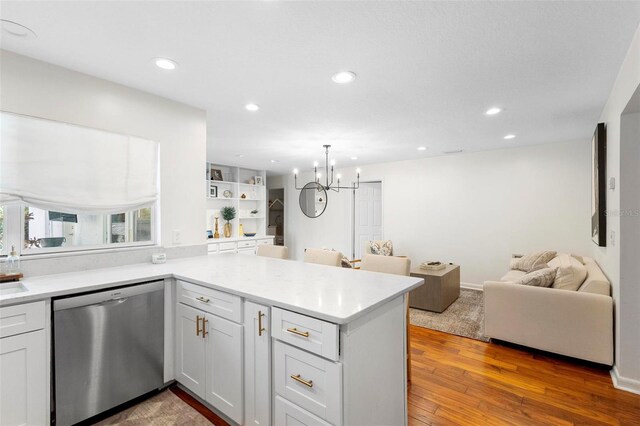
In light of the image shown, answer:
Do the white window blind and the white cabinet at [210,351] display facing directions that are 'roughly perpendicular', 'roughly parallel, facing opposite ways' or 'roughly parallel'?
roughly perpendicular

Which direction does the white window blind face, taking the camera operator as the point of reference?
facing the viewer and to the right of the viewer

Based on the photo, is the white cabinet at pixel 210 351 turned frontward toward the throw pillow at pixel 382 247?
no

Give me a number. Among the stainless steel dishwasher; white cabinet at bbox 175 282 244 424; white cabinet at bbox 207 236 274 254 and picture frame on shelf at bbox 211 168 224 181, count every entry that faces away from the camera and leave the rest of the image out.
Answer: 0

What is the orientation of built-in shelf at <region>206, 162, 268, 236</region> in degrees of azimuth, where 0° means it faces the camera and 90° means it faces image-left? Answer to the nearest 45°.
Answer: approximately 315°

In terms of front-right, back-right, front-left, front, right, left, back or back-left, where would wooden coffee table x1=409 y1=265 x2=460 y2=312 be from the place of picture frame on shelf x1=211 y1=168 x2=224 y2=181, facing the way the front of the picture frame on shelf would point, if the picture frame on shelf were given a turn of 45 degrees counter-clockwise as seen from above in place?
front-right

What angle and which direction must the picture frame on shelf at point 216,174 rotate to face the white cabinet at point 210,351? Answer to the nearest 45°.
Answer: approximately 45° to its right

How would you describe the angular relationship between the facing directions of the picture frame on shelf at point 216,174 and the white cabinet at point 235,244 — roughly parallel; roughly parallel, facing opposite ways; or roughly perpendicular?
roughly parallel

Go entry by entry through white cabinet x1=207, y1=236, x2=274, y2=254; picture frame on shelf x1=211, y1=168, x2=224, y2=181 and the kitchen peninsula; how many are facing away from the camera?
0

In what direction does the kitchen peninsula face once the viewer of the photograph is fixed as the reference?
facing the viewer and to the left of the viewer

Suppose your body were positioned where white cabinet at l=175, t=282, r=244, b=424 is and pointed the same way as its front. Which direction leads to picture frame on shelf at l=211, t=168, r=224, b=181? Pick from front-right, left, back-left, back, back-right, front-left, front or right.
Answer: back-right

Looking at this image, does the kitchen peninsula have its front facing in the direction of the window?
no

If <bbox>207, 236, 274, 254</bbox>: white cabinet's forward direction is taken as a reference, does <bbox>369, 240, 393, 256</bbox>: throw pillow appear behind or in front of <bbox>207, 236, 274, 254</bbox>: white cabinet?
in front

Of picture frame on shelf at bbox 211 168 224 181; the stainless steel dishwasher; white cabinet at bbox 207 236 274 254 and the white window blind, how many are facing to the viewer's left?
0
